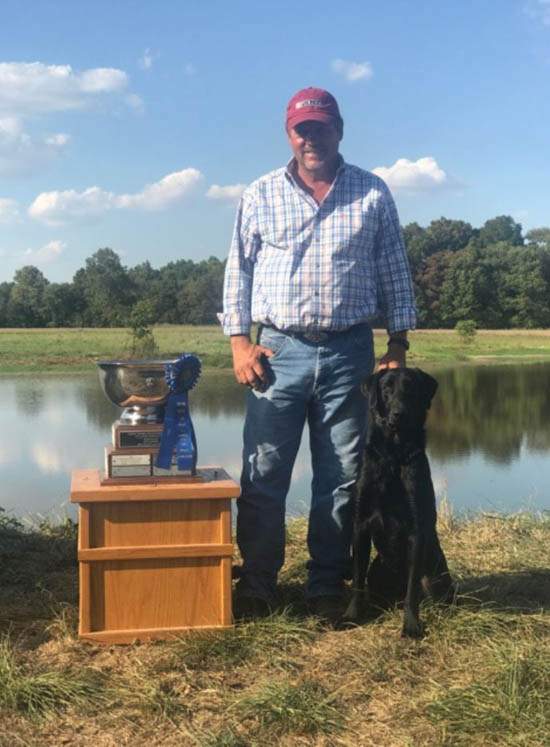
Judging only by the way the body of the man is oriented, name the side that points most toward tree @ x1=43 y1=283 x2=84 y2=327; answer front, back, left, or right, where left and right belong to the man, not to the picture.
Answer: back

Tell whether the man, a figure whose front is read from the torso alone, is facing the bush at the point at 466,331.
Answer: no

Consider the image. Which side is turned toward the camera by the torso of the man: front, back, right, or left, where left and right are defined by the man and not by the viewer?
front

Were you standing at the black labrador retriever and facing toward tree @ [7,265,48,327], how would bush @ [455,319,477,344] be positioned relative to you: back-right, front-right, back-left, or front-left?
front-right

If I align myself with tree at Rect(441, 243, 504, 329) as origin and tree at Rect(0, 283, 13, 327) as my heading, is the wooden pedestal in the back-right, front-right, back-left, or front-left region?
front-left

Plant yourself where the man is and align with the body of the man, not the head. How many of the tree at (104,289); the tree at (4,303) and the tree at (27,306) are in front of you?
0

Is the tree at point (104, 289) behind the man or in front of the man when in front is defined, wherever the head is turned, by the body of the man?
behind

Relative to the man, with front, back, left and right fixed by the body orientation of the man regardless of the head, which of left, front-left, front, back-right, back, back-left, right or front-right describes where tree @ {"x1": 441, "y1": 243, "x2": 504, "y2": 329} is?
back

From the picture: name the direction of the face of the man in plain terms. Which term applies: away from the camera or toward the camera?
toward the camera

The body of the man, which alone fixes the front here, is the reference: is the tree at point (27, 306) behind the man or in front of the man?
behind
